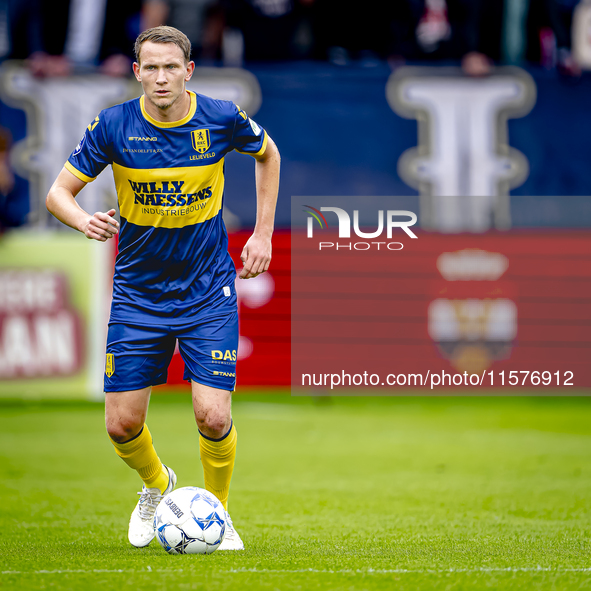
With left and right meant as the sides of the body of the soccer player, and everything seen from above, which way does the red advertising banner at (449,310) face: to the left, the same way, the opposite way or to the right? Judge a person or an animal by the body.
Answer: the same way

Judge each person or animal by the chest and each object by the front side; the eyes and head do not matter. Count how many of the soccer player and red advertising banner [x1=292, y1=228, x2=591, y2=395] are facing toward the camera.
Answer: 2

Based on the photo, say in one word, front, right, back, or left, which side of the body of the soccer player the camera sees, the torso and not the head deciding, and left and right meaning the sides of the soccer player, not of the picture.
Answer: front

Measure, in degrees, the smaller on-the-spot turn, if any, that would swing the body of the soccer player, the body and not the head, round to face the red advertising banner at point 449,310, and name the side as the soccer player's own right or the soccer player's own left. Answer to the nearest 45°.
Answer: approximately 135° to the soccer player's own left

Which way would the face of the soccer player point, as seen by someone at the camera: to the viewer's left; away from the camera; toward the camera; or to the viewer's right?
toward the camera

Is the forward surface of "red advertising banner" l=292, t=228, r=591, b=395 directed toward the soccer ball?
yes

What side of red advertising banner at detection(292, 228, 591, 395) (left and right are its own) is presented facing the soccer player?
front

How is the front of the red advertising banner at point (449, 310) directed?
toward the camera
